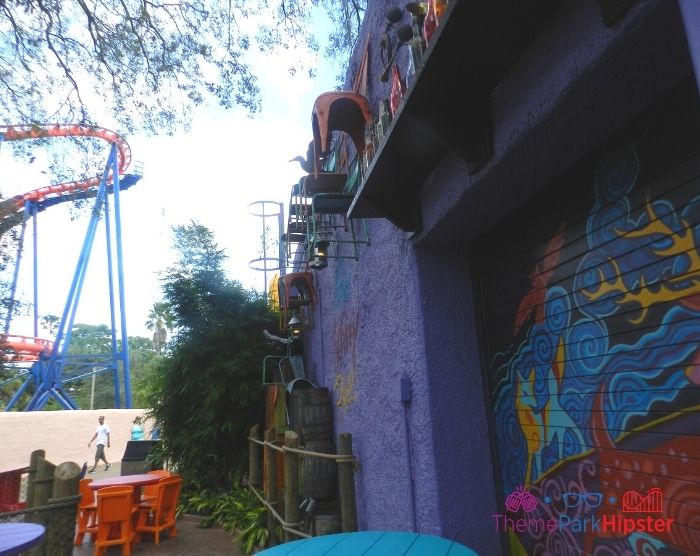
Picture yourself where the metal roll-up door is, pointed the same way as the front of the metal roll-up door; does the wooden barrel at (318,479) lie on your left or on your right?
on your right

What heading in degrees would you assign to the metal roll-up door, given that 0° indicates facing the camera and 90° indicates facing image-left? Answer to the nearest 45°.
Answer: approximately 45°

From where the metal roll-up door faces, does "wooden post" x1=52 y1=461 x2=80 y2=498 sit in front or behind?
in front

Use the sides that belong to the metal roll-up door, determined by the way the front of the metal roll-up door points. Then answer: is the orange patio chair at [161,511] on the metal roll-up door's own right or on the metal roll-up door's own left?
on the metal roll-up door's own right

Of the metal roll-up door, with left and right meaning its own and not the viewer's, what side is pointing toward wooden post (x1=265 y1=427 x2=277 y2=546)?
right

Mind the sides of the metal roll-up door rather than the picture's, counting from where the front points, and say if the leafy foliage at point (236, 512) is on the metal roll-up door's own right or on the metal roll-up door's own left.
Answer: on the metal roll-up door's own right

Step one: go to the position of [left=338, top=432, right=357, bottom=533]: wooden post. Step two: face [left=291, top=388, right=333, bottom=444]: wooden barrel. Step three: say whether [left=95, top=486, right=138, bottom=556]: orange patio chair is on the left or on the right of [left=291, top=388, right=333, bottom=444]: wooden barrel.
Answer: left

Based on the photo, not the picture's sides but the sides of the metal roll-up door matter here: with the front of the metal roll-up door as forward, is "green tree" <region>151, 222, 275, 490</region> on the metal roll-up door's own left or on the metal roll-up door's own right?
on the metal roll-up door's own right

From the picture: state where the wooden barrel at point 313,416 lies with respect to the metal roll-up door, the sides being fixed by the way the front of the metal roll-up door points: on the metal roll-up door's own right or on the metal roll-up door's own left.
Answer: on the metal roll-up door's own right

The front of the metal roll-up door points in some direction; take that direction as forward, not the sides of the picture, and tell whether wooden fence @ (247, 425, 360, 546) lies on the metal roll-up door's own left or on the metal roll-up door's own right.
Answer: on the metal roll-up door's own right
